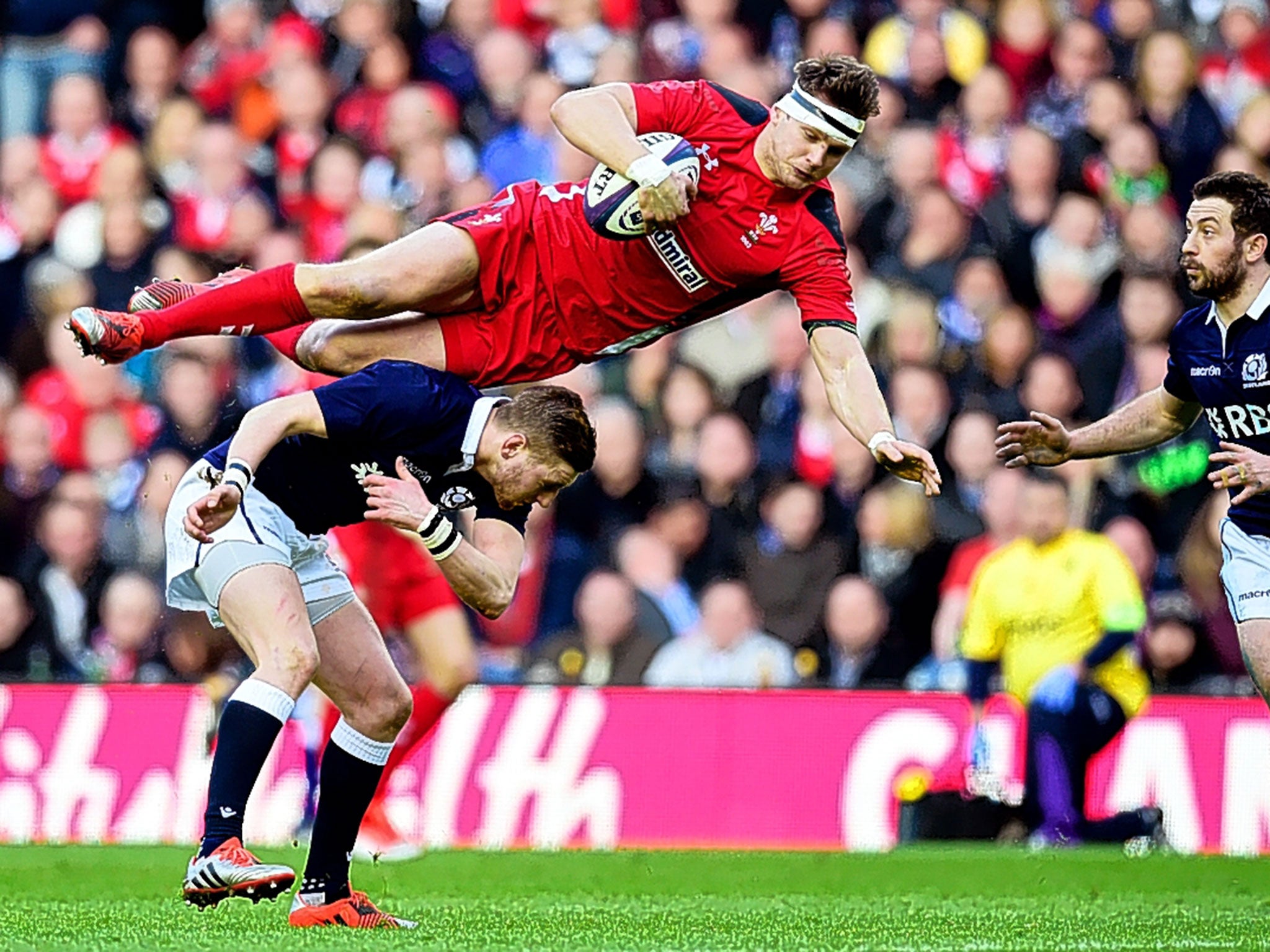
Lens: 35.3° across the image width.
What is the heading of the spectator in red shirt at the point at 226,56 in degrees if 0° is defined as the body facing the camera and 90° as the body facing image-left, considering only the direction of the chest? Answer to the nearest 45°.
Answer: approximately 0°

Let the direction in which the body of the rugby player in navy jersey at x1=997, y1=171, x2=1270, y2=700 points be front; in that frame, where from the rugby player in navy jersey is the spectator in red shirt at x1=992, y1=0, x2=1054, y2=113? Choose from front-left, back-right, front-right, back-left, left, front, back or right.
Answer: back-right

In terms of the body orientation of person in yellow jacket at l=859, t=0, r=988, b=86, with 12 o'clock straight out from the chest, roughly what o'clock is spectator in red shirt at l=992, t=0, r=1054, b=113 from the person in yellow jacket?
The spectator in red shirt is roughly at 9 o'clock from the person in yellow jacket.

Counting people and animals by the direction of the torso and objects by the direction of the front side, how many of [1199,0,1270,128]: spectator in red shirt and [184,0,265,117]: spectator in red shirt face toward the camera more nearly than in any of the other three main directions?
2

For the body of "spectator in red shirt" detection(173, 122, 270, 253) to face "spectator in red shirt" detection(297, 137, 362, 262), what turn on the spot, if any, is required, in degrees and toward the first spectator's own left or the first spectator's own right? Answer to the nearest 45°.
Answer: approximately 45° to the first spectator's own left

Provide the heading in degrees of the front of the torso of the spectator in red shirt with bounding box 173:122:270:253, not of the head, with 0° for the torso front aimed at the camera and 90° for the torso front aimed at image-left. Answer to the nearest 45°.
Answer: approximately 0°

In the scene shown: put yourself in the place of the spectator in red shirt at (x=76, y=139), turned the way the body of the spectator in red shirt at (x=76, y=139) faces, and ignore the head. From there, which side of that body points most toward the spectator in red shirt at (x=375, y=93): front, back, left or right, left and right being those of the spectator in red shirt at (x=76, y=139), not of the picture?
left
